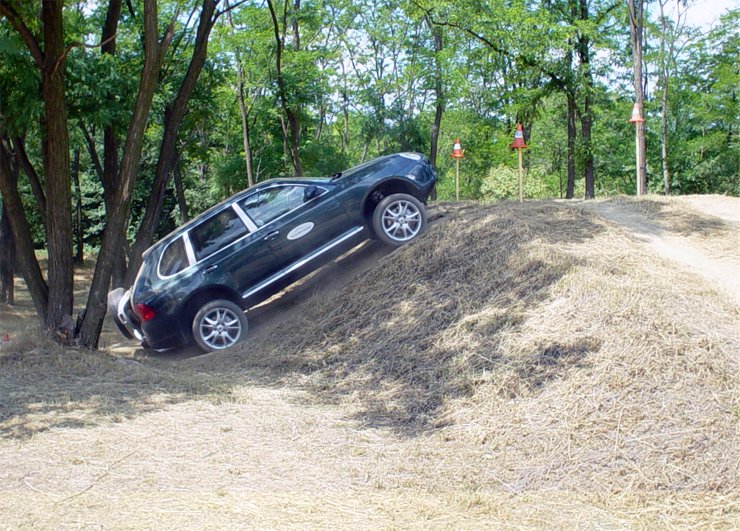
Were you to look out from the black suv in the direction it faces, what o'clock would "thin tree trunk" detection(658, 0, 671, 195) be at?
The thin tree trunk is roughly at 10 o'clock from the black suv.

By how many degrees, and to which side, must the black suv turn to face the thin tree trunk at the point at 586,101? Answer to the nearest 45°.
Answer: approximately 45° to its left

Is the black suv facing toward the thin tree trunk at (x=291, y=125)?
no

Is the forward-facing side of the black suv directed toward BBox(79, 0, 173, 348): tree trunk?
no

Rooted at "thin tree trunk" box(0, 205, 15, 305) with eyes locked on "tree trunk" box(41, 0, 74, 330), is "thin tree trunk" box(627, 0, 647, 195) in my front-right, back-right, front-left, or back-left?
front-left

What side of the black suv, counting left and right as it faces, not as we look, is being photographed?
right

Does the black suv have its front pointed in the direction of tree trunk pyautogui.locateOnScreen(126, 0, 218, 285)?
no

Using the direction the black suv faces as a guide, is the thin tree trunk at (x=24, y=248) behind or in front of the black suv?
behind

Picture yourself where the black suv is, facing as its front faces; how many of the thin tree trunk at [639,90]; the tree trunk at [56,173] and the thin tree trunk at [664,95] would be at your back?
1

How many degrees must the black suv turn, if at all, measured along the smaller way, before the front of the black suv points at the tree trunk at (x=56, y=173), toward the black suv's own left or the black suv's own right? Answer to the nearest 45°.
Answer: approximately 180°

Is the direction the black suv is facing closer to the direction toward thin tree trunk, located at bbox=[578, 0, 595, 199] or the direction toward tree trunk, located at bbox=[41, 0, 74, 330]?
the thin tree trunk

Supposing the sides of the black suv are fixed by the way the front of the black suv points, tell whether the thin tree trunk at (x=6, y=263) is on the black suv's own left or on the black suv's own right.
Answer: on the black suv's own left

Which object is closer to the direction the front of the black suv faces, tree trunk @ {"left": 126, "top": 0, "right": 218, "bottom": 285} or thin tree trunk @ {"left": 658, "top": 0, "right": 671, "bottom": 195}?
the thin tree trunk

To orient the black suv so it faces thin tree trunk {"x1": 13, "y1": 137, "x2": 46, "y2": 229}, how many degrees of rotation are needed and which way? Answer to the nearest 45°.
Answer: approximately 135° to its left
